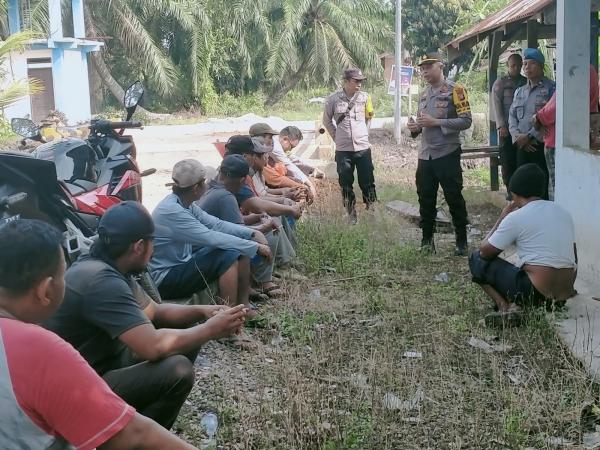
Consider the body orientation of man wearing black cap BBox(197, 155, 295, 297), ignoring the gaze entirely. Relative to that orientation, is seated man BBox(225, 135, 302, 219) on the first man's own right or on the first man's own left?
on the first man's own left

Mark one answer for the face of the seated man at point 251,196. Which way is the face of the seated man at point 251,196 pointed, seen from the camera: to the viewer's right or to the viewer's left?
to the viewer's right

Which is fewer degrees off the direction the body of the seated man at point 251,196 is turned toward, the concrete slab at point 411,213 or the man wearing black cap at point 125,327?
the concrete slab

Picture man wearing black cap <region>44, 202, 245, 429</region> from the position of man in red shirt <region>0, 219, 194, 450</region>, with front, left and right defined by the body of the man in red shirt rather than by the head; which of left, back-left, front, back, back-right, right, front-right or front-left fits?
front-left

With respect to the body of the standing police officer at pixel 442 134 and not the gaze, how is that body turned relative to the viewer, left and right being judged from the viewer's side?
facing the viewer and to the left of the viewer

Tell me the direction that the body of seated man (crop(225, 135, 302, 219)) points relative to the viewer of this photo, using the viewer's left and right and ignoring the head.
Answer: facing to the right of the viewer

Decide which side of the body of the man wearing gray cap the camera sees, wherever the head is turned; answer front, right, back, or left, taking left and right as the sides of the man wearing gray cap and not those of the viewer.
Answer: right

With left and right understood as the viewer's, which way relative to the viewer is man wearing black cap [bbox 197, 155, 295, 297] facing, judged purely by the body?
facing to the right of the viewer

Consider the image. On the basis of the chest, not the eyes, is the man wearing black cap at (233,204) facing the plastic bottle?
no

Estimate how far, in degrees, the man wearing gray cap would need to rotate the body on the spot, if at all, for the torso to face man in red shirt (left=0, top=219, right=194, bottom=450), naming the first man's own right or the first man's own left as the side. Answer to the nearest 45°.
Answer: approximately 90° to the first man's own right

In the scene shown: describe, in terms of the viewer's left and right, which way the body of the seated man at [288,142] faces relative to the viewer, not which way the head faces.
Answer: facing the viewer and to the right of the viewer

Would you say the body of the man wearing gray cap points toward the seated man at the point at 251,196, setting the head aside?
no

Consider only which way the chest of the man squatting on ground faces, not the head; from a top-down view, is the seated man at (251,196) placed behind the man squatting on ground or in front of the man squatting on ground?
in front

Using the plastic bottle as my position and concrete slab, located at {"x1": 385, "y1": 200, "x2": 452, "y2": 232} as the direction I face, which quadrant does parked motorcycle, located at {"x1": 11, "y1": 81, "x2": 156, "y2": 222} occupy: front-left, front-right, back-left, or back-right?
front-left

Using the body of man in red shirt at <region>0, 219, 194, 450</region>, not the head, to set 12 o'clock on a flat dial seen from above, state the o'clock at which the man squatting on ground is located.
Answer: The man squatting on ground is roughly at 12 o'clock from the man in red shirt.
